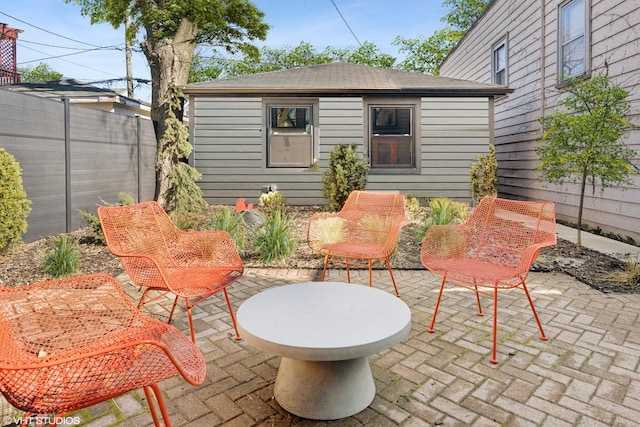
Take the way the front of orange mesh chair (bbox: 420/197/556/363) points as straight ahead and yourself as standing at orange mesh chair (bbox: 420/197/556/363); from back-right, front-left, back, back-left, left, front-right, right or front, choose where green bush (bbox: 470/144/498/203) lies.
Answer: back-right

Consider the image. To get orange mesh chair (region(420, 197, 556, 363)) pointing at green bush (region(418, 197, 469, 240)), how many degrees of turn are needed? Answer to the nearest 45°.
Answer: approximately 135° to its right

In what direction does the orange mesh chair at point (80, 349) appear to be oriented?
to the viewer's right

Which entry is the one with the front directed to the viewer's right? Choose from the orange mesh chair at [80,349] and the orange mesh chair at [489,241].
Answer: the orange mesh chair at [80,349]

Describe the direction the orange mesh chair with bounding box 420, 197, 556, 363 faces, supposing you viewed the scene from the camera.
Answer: facing the viewer and to the left of the viewer

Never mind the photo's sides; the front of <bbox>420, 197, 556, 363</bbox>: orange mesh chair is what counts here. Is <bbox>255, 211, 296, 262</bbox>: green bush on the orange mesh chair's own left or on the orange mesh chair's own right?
on the orange mesh chair's own right

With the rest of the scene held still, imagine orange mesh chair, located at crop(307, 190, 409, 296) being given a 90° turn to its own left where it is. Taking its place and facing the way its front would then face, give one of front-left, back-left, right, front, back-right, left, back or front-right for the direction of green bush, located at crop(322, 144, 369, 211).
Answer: back-left

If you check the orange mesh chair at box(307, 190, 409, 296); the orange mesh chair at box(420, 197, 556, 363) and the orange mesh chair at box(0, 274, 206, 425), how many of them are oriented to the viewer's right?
1

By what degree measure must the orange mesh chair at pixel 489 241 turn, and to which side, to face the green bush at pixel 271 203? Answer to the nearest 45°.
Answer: approximately 90° to its right

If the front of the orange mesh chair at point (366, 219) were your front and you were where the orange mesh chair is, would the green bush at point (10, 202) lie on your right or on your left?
on your right

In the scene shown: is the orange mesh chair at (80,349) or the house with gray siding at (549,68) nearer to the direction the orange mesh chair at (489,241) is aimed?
the orange mesh chair

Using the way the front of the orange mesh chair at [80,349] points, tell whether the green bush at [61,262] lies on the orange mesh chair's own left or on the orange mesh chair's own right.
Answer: on the orange mesh chair's own left

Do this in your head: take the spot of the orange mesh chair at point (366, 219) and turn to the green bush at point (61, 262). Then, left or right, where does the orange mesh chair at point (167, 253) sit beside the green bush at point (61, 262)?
left

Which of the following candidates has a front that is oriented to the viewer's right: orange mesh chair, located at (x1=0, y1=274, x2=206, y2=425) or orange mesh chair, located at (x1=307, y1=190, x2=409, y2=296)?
orange mesh chair, located at (x1=0, y1=274, x2=206, y2=425)

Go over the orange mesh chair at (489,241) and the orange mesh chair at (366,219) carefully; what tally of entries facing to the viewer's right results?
0

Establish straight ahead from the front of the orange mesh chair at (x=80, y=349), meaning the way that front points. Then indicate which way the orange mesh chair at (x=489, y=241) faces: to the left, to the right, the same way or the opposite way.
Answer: the opposite way
